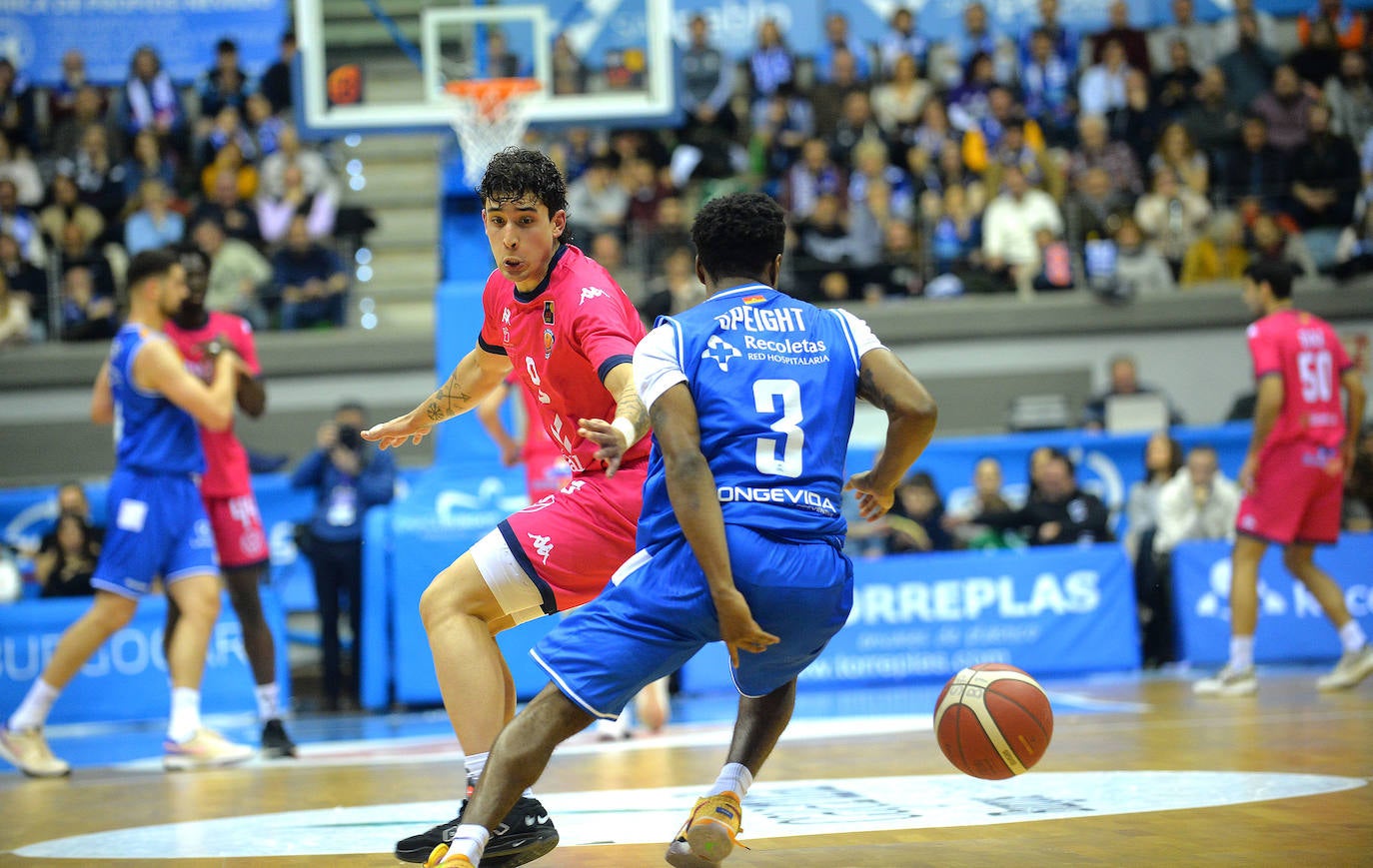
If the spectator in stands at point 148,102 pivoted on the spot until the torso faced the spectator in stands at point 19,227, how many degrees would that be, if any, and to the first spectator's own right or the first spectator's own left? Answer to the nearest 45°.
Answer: approximately 45° to the first spectator's own right

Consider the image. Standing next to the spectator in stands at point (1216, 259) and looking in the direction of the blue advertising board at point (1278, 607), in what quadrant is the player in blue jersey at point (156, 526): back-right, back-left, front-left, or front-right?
front-right

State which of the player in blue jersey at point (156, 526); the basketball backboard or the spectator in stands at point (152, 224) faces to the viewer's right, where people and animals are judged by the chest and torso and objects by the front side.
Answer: the player in blue jersey

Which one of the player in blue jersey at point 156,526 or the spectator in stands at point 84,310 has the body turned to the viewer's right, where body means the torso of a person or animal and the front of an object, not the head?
the player in blue jersey

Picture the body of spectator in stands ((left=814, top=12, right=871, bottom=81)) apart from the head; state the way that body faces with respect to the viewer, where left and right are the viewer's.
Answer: facing the viewer

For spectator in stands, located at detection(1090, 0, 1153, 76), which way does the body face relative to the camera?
toward the camera

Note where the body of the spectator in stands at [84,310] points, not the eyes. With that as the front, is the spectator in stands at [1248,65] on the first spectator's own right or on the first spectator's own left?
on the first spectator's own left

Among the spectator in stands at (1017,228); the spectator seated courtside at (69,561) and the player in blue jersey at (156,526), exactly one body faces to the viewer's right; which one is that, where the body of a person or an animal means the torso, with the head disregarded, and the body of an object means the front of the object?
the player in blue jersey

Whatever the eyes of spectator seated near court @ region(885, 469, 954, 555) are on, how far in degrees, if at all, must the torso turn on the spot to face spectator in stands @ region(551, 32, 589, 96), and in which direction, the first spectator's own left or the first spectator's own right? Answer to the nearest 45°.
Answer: approximately 135° to the first spectator's own right

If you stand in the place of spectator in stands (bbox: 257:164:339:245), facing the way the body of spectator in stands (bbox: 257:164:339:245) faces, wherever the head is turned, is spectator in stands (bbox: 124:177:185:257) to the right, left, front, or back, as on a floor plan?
right

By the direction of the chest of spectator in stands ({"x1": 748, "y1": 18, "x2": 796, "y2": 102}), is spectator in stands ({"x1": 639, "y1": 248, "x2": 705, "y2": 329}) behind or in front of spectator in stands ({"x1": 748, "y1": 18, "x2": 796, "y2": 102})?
in front

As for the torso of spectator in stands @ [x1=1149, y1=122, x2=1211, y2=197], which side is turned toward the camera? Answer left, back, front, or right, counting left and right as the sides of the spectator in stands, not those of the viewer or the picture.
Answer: front

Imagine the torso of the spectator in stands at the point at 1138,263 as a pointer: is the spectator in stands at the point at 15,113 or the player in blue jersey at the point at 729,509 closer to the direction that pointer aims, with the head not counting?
the player in blue jersey

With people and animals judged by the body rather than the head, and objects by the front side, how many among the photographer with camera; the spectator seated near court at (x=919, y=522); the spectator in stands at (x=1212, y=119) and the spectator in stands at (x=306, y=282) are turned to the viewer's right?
0

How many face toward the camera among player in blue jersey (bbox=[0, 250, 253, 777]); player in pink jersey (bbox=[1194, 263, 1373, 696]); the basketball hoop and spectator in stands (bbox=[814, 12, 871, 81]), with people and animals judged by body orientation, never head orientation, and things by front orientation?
2
